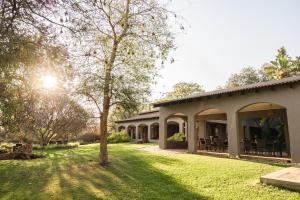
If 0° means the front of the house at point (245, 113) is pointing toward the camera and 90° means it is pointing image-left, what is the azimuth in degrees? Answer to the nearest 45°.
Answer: approximately 45°

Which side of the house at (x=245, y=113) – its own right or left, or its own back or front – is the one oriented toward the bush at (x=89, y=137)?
right

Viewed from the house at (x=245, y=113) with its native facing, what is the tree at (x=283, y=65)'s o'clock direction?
The tree is roughly at 5 o'clock from the house.

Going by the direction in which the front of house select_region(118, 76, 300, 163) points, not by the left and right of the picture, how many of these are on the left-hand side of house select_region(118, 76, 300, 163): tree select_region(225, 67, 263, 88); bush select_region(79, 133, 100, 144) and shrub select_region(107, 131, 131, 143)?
0

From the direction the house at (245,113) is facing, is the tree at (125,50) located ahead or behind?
ahead

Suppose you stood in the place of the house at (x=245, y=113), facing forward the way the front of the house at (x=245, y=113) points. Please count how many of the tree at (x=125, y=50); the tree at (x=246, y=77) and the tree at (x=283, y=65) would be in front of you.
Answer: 1

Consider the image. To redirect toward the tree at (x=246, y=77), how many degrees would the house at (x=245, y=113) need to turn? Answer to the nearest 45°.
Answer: approximately 135° to its right

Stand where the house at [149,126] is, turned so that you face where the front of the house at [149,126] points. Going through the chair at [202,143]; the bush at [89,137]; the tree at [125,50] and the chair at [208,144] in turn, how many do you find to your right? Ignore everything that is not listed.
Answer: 1

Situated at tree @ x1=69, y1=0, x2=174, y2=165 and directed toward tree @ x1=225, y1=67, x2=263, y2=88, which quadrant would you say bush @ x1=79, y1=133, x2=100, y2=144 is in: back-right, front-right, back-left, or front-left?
front-left

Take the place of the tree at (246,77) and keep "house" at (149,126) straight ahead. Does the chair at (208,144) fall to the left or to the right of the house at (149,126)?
left

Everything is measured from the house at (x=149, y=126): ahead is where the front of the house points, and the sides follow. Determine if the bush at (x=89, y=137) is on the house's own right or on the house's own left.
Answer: on the house's own right

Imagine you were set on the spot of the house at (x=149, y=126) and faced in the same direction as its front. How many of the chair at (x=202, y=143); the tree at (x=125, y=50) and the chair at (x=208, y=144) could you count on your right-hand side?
0

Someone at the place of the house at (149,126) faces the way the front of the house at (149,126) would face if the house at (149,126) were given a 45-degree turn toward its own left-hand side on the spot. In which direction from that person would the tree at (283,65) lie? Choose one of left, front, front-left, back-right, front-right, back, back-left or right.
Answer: left
